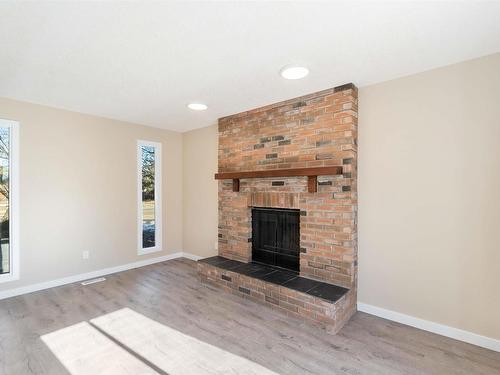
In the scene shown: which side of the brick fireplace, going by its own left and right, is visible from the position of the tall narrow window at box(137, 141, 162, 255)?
right

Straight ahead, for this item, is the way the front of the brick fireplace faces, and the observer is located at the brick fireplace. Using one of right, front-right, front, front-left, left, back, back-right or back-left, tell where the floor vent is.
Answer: front-right

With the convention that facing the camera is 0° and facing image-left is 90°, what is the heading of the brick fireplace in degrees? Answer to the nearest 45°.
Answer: approximately 45°

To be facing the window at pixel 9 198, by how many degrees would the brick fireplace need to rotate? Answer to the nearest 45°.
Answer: approximately 45° to its right
